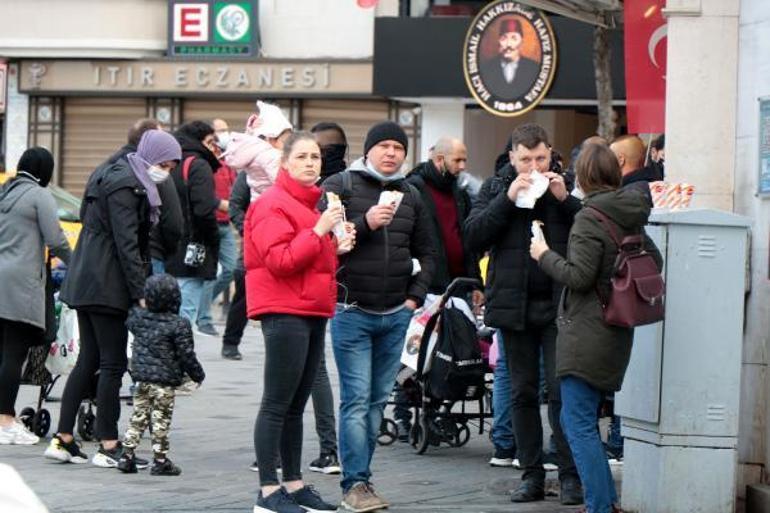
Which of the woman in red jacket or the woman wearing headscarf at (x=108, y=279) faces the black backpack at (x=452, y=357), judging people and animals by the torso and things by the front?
the woman wearing headscarf

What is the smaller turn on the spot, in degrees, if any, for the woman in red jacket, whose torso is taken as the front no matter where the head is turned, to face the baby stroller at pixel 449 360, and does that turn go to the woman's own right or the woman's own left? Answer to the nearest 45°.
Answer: approximately 90° to the woman's own left

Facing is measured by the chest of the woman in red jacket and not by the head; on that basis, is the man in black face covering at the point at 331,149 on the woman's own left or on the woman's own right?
on the woman's own left

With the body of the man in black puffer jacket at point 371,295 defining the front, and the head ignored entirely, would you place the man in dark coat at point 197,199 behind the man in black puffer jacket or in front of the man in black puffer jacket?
behind

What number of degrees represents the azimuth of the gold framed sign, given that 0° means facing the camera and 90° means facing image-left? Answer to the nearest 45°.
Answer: approximately 0°

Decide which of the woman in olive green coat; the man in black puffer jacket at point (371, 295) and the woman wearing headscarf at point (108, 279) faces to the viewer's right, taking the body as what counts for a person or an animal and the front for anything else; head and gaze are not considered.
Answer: the woman wearing headscarf

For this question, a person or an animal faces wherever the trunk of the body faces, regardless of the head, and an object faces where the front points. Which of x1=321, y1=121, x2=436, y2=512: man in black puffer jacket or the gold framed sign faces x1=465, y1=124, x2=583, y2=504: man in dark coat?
the gold framed sign

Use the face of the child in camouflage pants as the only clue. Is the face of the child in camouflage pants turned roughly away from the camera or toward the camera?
away from the camera

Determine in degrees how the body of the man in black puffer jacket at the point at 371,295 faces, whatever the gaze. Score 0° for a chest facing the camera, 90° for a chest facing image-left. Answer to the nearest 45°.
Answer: approximately 0°

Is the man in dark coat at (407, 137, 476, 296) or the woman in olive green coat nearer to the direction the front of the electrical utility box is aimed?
the woman in olive green coat

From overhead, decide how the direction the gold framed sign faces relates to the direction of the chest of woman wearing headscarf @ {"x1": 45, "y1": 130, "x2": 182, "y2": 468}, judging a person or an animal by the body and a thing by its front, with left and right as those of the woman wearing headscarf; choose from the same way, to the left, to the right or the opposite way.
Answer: to the right

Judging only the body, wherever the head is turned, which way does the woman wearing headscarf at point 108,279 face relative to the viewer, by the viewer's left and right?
facing to the right of the viewer
